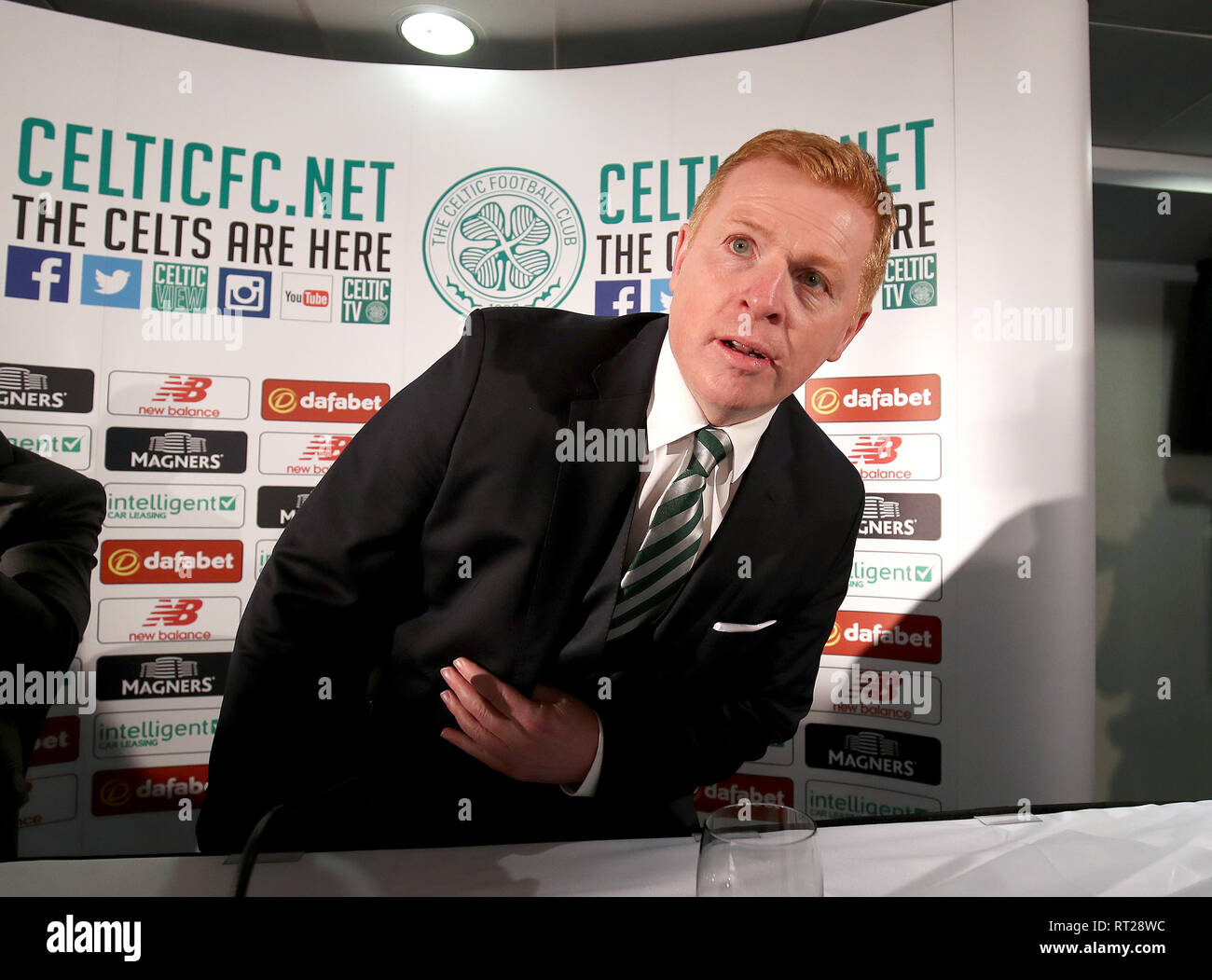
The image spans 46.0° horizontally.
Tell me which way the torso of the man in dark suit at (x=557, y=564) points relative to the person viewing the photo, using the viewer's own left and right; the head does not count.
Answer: facing the viewer

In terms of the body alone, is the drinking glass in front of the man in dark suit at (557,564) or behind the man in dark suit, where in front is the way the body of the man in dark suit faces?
in front

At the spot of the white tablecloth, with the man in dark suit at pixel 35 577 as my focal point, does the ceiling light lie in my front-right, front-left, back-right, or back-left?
front-right

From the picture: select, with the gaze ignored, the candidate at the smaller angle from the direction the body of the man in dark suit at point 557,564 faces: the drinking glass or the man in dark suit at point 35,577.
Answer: the drinking glass

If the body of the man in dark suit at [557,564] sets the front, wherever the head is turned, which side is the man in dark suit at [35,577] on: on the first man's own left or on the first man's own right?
on the first man's own right
